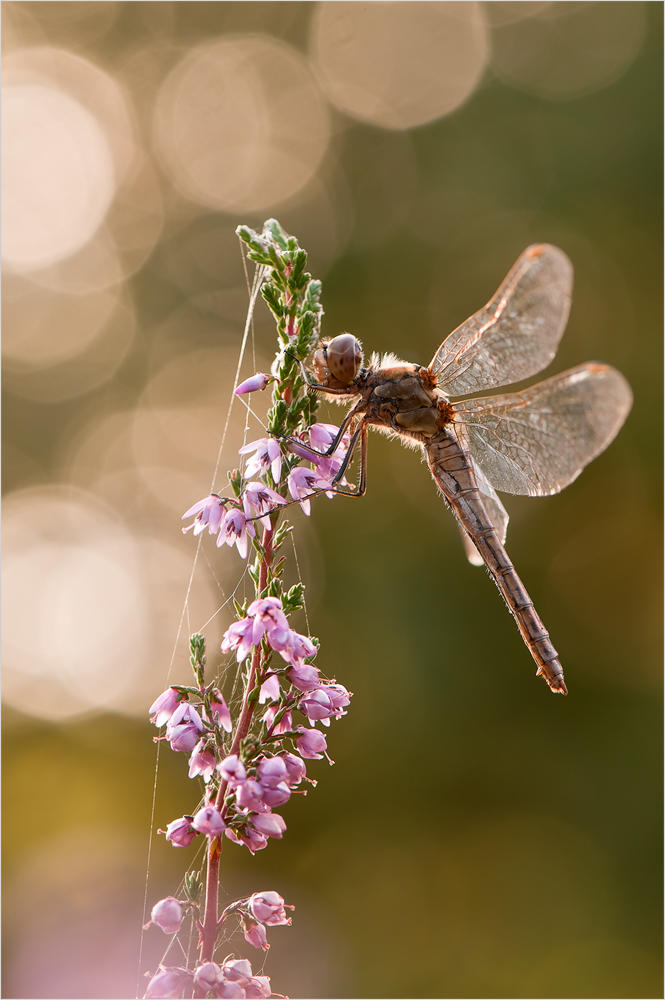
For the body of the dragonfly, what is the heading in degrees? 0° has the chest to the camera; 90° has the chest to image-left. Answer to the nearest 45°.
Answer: approximately 90°
